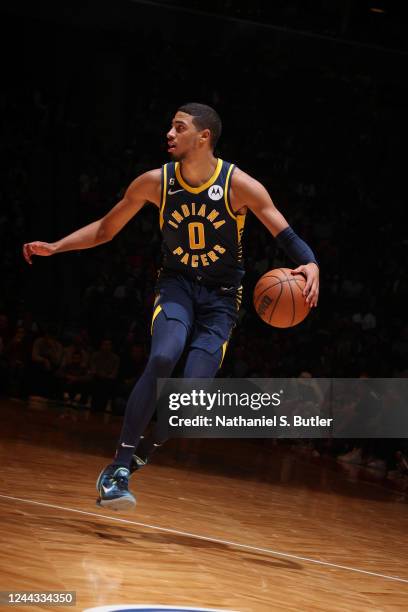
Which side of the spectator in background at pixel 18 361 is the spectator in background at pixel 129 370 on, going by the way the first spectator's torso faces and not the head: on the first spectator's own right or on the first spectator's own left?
on the first spectator's own left

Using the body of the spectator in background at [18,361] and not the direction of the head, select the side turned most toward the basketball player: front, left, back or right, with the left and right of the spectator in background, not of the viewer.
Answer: front

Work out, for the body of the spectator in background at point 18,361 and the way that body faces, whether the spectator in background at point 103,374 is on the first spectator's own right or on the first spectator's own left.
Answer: on the first spectator's own left

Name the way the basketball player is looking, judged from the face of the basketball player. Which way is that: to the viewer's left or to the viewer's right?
to the viewer's left

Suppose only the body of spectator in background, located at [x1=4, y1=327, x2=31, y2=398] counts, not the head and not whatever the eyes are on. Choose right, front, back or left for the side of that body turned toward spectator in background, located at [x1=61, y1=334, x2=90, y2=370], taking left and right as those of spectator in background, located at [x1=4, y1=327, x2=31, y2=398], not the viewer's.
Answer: left

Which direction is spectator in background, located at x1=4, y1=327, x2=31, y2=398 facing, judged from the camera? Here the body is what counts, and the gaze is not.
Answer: toward the camera
